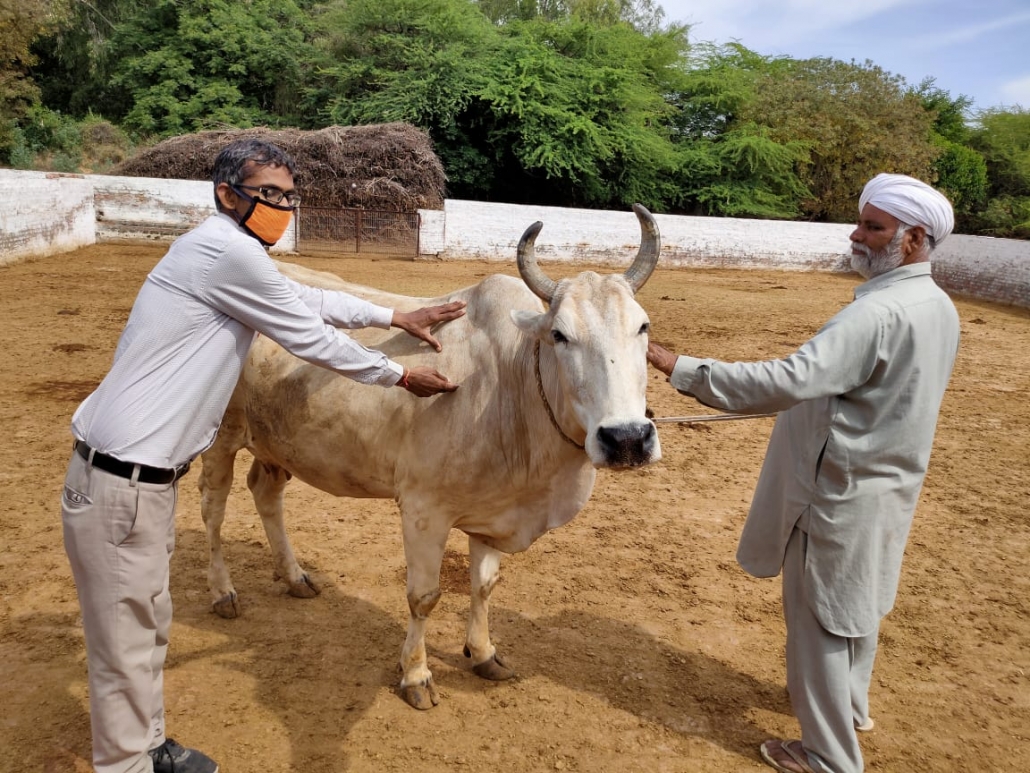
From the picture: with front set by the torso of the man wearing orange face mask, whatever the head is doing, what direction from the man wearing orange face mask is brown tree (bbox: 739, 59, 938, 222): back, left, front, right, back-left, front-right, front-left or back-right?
front-left

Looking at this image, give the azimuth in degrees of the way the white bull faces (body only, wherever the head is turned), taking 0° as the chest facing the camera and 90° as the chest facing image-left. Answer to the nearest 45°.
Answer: approximately 315°

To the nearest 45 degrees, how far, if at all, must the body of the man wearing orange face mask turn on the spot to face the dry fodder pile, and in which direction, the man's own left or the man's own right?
approximately 90° to the man's own left

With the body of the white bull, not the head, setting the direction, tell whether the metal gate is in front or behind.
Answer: behind

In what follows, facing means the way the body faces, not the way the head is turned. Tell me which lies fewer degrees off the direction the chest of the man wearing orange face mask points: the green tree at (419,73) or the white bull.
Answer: the white bull

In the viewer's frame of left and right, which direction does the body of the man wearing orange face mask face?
facing to the right of the viewer

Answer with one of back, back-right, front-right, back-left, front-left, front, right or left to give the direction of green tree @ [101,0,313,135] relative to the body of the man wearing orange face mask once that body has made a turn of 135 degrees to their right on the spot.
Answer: back-right

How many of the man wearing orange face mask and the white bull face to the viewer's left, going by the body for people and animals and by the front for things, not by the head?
0

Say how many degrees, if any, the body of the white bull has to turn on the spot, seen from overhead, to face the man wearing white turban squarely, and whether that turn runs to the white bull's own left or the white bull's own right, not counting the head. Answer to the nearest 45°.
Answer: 0° — it already faces them

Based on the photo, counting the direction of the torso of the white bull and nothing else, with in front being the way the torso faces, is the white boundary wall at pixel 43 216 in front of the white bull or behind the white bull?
behind

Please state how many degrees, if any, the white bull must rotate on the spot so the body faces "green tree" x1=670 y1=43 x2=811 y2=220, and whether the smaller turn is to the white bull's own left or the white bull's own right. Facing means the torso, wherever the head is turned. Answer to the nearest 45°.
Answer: approximately 135° to the white bull's own left

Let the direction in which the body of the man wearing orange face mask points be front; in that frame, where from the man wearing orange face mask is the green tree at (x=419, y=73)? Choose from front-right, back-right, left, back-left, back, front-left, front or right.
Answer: left
